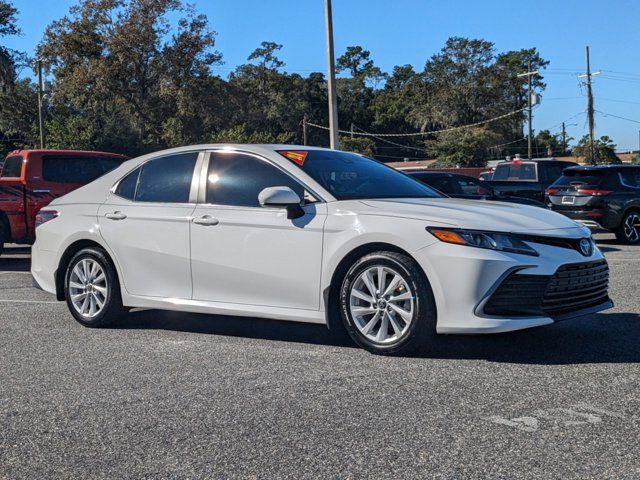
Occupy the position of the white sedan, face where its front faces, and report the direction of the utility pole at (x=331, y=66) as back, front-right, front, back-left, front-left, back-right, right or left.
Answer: back-left

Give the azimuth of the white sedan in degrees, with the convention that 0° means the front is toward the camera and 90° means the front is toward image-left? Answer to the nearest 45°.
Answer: approximately 315°
